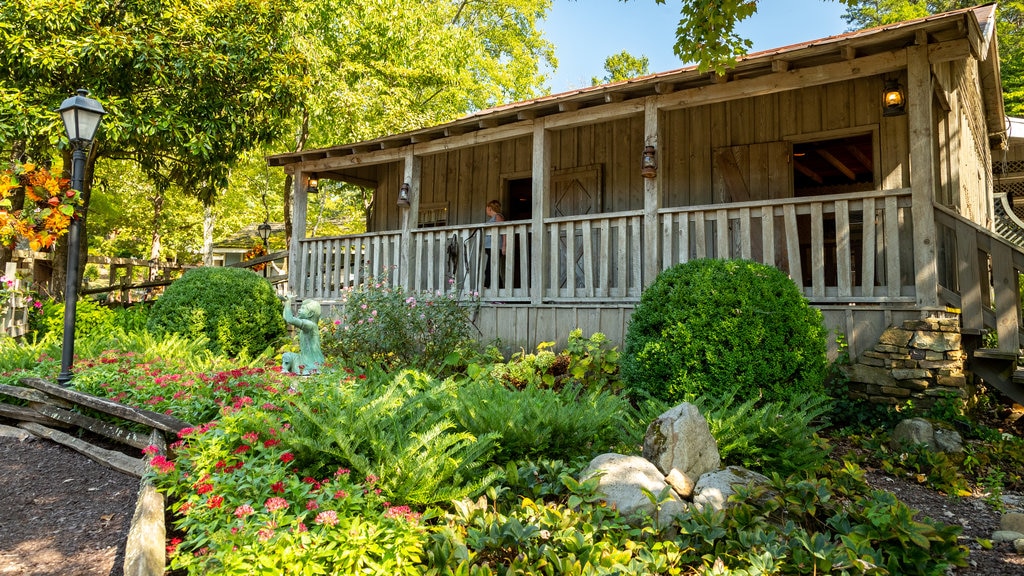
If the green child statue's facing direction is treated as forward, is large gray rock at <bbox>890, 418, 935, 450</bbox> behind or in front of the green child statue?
behind

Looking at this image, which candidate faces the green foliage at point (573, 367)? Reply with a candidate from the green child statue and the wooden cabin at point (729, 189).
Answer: the wooden cabin

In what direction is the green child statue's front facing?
to the viewer's left

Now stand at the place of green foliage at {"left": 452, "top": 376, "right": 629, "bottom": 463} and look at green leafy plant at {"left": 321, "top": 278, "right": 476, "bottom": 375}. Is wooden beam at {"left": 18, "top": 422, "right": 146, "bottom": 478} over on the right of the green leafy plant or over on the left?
left

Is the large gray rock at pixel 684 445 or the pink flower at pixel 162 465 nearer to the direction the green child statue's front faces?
the pink flower

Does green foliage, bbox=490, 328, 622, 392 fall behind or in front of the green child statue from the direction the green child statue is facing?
behind

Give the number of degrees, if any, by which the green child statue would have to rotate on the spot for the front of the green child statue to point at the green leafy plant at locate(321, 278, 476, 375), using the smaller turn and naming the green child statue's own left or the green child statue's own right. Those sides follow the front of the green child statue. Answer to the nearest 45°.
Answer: approximately 135° to the green child statue's own right

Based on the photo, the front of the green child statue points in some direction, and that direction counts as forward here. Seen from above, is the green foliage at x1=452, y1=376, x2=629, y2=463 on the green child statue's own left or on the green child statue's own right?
on the green child statue's own left

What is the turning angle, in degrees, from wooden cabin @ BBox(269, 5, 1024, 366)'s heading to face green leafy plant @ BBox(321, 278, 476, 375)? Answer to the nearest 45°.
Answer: approximately 45° to its right

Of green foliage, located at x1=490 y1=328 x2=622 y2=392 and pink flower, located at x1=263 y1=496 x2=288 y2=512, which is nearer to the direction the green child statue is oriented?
the pink flower

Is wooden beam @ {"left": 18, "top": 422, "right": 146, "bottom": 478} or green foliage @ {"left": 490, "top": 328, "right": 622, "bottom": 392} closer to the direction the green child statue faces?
the wooden beam
